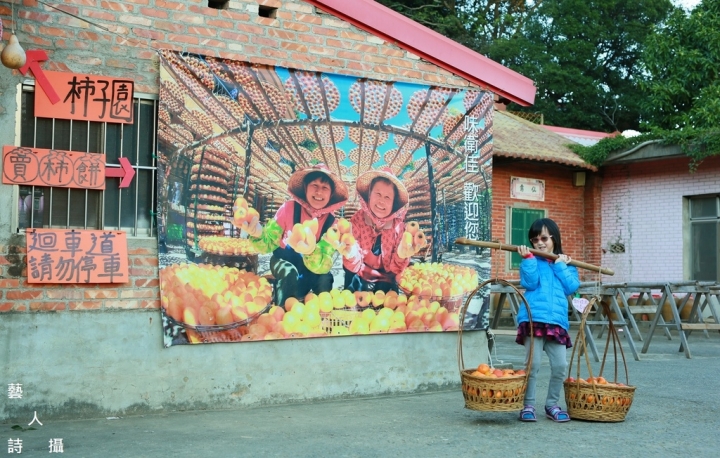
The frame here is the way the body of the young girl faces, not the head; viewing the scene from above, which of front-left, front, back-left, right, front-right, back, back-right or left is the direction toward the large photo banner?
right

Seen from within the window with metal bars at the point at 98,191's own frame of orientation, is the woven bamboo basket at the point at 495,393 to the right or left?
on its left

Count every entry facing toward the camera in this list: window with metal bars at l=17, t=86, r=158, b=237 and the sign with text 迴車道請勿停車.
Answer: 2

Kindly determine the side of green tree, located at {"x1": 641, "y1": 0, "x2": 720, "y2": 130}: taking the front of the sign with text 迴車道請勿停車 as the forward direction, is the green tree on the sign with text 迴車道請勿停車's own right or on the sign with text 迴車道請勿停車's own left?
on the sign with text 迴車道請勿停車's own left

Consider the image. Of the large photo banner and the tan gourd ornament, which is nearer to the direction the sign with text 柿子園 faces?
the tan gourd ornament

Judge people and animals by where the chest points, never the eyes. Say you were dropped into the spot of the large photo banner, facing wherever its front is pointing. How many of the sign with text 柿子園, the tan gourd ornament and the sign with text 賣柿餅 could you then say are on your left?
0

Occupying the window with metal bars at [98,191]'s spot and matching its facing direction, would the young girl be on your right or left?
on your left

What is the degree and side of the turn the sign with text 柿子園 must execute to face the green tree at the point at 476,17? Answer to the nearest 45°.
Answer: approximately 135° to its left

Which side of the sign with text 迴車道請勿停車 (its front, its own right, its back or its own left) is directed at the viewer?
front

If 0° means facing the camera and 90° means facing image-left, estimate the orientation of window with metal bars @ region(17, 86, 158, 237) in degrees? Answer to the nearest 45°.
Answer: approximately 0°

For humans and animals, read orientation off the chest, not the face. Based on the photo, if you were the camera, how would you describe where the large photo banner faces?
facing the viewer and to the right of the viewer

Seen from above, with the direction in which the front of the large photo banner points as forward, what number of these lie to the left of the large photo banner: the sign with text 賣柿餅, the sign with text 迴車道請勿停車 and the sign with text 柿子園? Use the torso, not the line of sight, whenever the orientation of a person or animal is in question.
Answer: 0

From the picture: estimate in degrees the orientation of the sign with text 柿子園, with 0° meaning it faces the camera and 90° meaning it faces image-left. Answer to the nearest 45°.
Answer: approximately 0°

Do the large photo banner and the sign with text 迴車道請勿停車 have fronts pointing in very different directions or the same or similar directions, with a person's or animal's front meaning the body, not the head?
same or similar directions

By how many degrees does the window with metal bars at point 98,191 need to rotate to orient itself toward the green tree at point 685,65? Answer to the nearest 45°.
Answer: approximately 135° to its left
